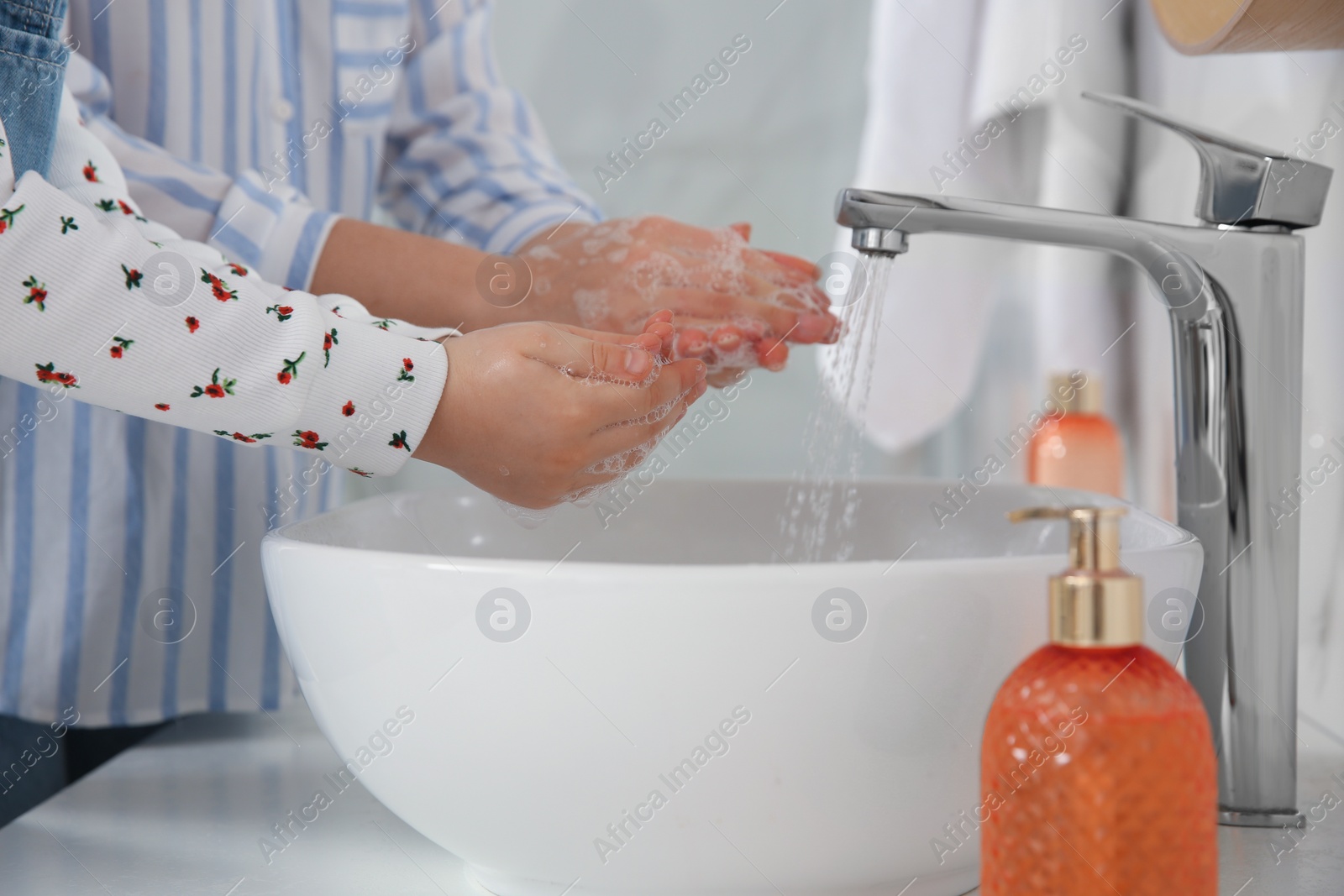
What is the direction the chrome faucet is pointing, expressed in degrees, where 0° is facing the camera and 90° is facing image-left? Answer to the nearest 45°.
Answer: approximately 90°
